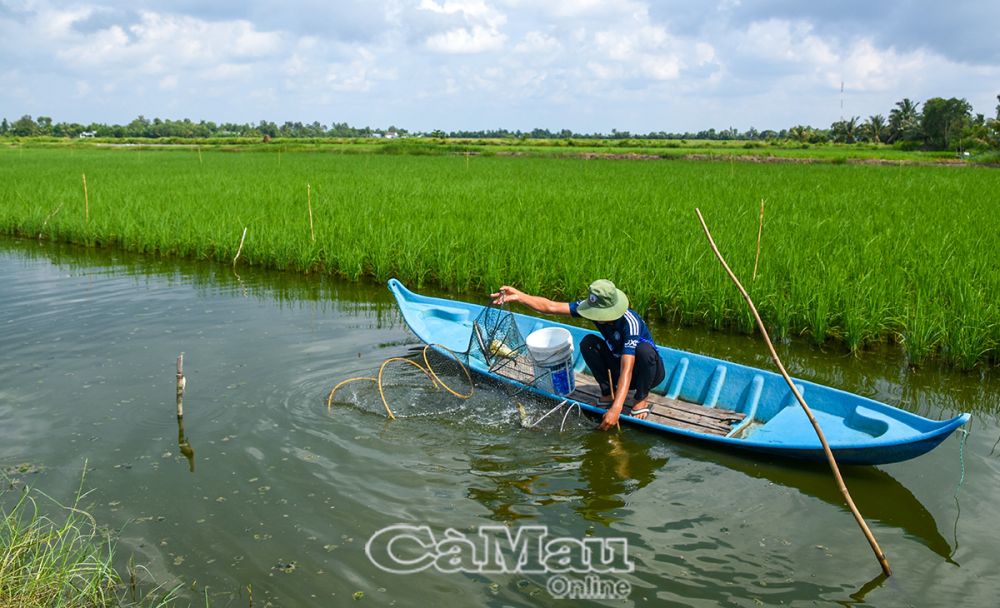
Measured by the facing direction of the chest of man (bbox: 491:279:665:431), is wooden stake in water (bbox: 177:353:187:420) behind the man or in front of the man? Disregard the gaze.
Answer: in front

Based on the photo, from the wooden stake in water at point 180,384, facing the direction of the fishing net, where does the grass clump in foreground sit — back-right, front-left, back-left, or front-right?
back-right

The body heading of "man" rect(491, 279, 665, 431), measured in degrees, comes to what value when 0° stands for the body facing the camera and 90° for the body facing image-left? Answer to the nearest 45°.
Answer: approximately 45°

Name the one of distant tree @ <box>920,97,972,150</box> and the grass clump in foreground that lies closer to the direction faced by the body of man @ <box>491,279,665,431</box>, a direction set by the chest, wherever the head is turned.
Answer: the grass clump in foreground

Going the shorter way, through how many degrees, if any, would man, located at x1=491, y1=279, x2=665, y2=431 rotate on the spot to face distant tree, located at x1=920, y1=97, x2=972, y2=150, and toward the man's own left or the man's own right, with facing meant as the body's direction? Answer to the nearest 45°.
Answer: approximately 180°

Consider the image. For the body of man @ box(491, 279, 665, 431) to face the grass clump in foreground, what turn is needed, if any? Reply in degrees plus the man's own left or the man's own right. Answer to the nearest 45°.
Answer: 0° — they already face it
